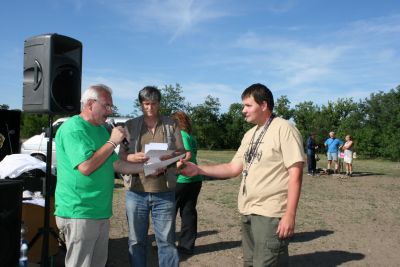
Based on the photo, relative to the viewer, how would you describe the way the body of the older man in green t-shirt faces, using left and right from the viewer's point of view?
facing to the right of the viewer

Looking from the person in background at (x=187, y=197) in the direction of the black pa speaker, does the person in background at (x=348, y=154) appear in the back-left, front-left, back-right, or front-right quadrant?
back-right

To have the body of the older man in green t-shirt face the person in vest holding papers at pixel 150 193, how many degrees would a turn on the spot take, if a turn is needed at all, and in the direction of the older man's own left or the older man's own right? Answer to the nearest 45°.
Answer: approximately 45° to the older man's own left

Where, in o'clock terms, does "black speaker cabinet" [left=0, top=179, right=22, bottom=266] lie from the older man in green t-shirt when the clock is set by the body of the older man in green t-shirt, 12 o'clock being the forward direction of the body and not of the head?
The black speaker cabinet is roughly at 6 o'clock from the older man in green t-shirt.

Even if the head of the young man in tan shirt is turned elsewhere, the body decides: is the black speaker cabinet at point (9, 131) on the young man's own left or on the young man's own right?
on the young man's own right

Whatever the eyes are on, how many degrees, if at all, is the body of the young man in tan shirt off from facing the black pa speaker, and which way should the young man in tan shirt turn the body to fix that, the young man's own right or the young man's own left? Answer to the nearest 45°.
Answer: approximately 90° to the young man's own right

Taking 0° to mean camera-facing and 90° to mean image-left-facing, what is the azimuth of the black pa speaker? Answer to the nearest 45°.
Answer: approximately 315°

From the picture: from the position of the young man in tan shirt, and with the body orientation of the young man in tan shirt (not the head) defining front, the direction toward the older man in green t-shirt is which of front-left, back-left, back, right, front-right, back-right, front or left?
front-right

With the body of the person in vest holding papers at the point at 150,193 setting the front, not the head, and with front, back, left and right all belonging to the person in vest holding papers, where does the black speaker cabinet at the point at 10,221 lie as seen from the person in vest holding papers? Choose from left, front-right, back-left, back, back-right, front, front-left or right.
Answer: front-right

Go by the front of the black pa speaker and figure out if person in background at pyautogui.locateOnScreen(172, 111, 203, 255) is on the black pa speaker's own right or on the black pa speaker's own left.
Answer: on the black pa speaker's own left
